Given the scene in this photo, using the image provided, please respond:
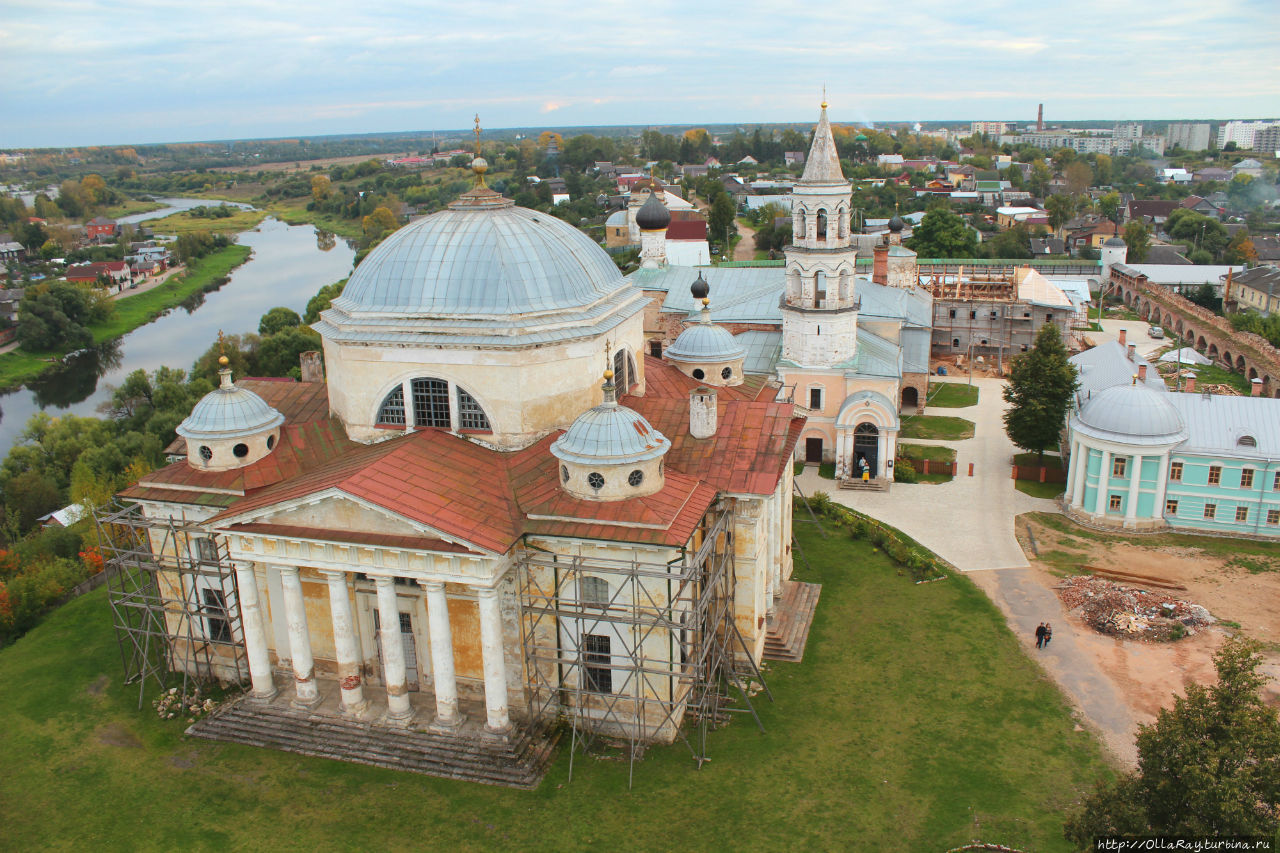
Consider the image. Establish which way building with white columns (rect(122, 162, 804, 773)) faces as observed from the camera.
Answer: facing the viewer and to the left of the viewer

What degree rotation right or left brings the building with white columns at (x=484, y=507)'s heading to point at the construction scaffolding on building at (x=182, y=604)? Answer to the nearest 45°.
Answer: approximately 45° to its right

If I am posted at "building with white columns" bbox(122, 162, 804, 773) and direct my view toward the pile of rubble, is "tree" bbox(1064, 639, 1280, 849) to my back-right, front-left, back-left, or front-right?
front-right

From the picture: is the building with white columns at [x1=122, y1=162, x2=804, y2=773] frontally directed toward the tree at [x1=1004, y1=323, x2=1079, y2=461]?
no

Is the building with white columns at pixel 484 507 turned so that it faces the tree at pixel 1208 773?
no

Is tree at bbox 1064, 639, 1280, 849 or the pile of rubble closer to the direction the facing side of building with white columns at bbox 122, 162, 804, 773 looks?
the tree

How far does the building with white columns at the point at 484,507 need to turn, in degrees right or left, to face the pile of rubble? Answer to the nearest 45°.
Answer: approximately 135° to its left
